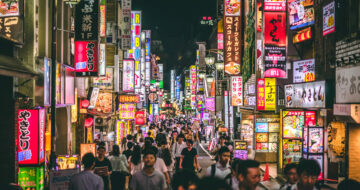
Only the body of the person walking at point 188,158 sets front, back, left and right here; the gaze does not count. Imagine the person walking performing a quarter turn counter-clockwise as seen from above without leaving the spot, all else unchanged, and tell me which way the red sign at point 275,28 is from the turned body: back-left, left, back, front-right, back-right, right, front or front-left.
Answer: front-left

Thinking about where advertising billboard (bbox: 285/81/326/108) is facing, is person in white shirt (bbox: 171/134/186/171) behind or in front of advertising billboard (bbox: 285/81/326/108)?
in front

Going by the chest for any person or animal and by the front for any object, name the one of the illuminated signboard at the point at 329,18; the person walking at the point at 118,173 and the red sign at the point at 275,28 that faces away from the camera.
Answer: the person walking

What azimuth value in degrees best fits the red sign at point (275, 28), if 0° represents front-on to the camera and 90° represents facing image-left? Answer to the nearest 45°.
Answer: approximately 0°

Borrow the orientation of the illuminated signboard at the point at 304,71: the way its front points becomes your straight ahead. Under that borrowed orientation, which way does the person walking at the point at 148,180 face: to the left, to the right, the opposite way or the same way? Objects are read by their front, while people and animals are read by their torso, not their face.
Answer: the same way

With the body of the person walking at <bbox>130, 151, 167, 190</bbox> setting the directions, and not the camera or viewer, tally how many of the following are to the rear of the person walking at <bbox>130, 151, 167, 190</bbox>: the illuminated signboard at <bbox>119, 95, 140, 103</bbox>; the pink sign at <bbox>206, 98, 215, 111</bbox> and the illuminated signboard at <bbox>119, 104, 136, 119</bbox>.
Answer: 3

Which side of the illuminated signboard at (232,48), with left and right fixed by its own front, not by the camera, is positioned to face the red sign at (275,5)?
front

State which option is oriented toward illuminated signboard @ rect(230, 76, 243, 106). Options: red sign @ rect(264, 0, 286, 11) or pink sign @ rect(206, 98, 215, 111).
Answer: the pink sign

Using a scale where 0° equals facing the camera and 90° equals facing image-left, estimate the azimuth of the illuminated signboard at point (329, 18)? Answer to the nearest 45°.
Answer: approximately 45°
